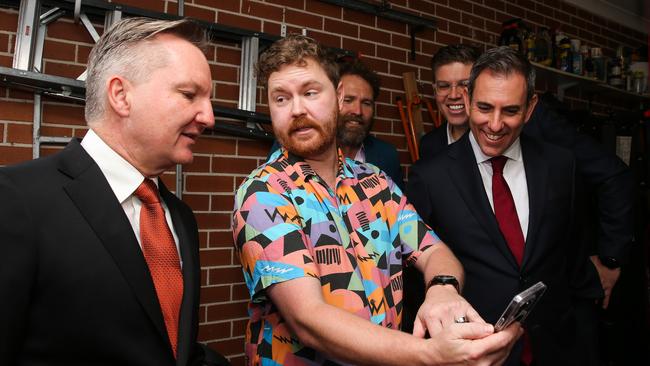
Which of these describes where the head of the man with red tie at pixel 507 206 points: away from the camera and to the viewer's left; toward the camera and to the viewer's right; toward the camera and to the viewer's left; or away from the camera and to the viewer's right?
toward the camera and to the viewer's left

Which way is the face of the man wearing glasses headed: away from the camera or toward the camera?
toward the camera

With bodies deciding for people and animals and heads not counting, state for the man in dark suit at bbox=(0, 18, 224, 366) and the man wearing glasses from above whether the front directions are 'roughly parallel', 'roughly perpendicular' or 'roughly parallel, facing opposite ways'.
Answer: roughly perpendicular

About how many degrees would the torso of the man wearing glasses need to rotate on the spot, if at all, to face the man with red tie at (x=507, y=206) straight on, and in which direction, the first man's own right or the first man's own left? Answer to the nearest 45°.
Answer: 0° — they already face them

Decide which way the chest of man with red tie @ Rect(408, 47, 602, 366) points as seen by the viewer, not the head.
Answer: toward the camera

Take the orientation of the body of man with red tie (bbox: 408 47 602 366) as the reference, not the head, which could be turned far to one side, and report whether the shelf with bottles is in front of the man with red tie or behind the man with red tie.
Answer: behind

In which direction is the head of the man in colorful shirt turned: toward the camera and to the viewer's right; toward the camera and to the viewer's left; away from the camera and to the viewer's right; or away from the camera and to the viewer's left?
toward the camera and to the viewer's left

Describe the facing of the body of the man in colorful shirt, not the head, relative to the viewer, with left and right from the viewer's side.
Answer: facing the viewer and to the right of the viewer
